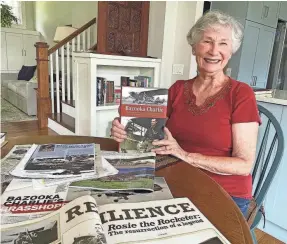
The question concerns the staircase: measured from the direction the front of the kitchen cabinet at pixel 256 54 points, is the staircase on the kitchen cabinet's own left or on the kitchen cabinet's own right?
on the kitchen cabinet's own right

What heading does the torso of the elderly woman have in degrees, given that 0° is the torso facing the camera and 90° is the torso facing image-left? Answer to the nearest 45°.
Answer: approximately 45°

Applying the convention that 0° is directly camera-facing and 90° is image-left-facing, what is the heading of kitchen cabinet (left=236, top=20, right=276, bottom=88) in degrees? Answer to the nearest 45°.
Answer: approximately 0°

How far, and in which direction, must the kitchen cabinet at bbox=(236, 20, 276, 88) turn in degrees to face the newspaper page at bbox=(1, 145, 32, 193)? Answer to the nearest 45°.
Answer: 0° — it already faces it

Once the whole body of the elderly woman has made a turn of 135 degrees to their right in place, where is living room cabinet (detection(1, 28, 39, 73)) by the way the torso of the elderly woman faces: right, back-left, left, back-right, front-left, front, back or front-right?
front-left

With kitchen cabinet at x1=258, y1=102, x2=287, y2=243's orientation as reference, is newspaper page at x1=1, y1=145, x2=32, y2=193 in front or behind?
in front

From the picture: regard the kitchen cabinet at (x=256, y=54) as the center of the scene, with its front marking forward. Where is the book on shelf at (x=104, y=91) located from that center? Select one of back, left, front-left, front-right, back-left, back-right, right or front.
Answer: front-right

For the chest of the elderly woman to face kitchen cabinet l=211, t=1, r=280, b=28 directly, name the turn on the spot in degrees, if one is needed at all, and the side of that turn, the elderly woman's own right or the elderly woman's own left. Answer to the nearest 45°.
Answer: approximately 135° to the elderly woman's own right

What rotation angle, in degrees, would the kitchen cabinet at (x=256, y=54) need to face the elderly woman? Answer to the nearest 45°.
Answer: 0° — it already faces them

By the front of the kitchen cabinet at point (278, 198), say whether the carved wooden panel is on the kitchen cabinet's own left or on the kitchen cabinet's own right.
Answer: on the kitchen cabinet's own right

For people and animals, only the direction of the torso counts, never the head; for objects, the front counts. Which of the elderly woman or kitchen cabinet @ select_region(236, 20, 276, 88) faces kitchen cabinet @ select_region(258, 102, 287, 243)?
kitchen cabinet @ select_region(236, 20, 276, 88)

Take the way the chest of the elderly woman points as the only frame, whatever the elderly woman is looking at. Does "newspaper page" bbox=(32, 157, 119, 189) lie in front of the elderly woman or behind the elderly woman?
in front
